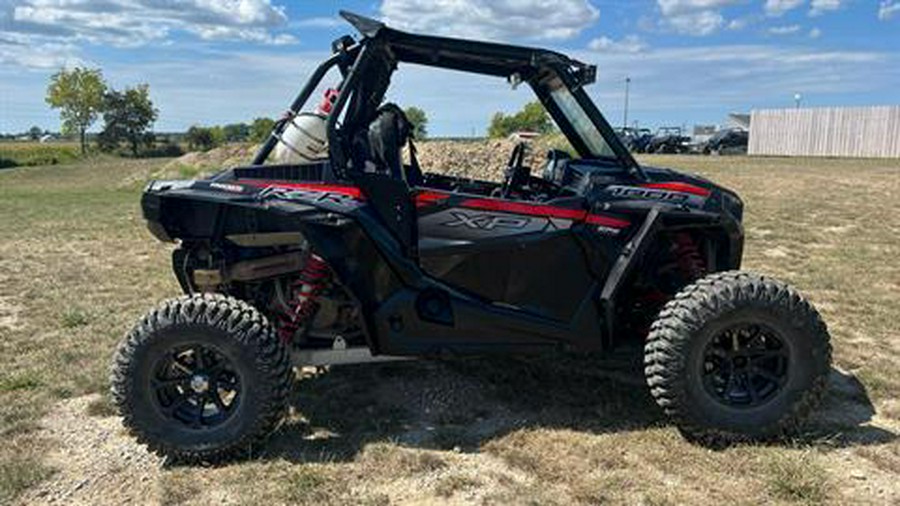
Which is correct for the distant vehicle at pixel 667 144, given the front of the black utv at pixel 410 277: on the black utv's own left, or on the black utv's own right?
on the black utv's own left

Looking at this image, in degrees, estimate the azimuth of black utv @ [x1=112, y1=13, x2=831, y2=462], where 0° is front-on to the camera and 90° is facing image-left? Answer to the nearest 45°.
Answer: approximately 270°

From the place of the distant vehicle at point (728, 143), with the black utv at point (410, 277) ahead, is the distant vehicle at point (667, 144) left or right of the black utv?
right

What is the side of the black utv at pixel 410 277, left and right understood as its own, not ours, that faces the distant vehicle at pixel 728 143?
left

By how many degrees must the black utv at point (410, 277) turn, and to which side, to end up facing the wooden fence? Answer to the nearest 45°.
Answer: approximately 45° to its left
